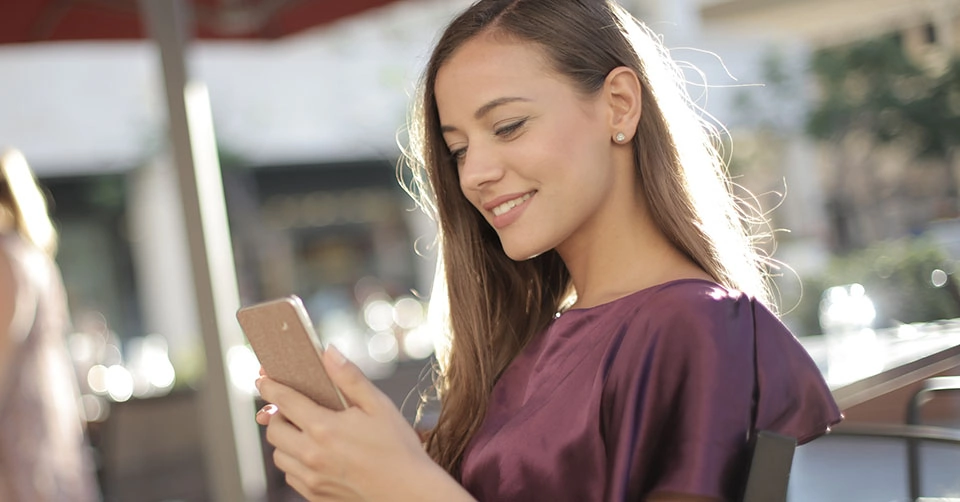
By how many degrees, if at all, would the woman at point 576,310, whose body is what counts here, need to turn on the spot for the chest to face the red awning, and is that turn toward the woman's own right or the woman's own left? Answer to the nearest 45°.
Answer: approximately 90° to the woman's own right

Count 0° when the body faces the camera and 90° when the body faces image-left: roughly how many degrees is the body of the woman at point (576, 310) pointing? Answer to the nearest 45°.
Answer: approximately 45°

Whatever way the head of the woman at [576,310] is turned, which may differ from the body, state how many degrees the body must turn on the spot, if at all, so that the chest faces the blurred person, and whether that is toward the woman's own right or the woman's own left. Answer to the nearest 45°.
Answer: approximately 90° to the woman's own right

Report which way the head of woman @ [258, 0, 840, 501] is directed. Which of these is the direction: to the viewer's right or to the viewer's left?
to the viewer's left
